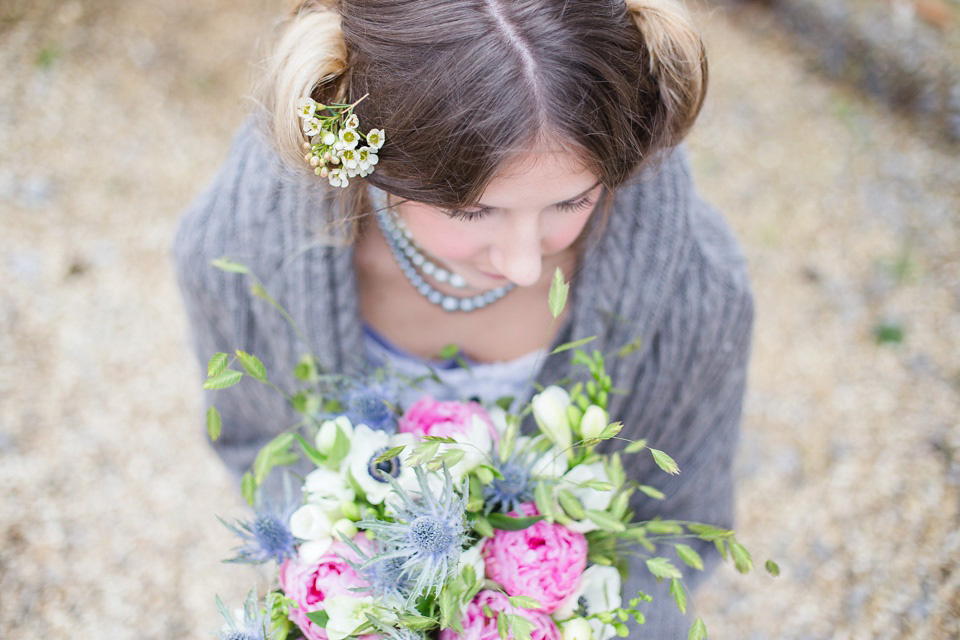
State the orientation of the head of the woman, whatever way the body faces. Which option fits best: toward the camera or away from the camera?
toward the camera

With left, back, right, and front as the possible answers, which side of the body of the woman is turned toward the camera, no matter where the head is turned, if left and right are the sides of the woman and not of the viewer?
front
